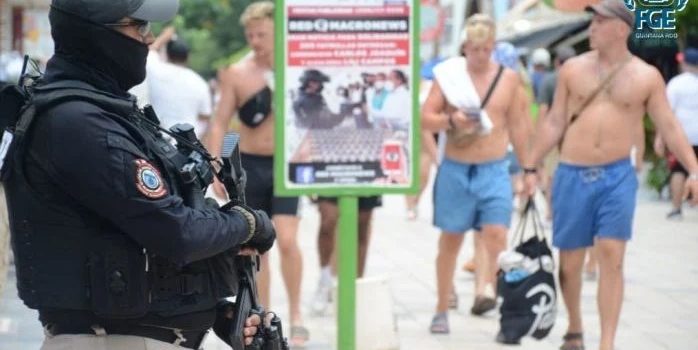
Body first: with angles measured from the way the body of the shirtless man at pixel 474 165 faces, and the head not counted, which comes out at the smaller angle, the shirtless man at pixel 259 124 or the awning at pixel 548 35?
the shirtless man

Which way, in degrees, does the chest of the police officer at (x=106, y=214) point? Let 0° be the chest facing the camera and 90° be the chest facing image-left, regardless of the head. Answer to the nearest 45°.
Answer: approximately 270°

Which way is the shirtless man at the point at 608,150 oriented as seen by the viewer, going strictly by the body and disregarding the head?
toward the camera

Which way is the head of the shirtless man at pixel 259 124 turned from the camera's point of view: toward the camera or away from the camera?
toward the camera

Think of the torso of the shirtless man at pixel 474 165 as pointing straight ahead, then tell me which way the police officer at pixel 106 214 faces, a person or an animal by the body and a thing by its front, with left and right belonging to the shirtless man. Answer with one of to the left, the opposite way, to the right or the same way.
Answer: to the left

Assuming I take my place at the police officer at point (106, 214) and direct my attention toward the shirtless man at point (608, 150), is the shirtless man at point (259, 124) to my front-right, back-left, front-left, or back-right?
front-left

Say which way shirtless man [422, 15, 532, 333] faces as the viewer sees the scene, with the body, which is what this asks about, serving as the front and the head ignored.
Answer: toward the camera

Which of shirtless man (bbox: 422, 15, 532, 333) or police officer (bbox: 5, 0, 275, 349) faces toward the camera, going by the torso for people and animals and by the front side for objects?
the shirtless man

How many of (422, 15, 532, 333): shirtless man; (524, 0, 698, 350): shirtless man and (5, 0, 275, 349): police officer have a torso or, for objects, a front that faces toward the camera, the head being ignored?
2

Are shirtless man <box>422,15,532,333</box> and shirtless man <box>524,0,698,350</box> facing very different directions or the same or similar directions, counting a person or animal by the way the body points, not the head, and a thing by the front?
same or similar directions

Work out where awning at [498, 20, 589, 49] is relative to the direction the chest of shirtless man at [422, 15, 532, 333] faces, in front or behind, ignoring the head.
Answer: behind

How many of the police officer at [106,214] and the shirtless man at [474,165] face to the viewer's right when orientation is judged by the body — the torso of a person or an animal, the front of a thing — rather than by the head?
1

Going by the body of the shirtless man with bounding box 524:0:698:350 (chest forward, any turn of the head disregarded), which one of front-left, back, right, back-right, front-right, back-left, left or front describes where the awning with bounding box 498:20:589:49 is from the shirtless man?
back

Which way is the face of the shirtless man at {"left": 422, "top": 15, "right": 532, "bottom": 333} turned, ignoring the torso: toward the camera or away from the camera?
toward the camera

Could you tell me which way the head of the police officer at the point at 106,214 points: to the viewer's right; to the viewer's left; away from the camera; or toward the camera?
to the viewer's right
